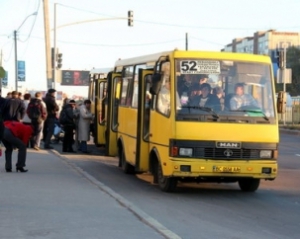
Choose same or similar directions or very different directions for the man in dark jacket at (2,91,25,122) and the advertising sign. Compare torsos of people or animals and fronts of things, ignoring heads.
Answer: very different directions

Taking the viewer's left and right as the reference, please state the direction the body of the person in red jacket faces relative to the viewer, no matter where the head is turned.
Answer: facing to the right of the viewer

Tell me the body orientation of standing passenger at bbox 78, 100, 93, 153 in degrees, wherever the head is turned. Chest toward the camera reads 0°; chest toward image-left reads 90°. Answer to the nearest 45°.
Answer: approximately 270°

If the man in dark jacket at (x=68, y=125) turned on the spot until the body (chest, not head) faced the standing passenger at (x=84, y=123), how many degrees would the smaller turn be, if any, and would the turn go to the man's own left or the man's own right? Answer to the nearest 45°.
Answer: approximately 45° to the man's own right

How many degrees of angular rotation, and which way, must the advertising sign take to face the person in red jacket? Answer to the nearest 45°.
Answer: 0° — it already faces them
